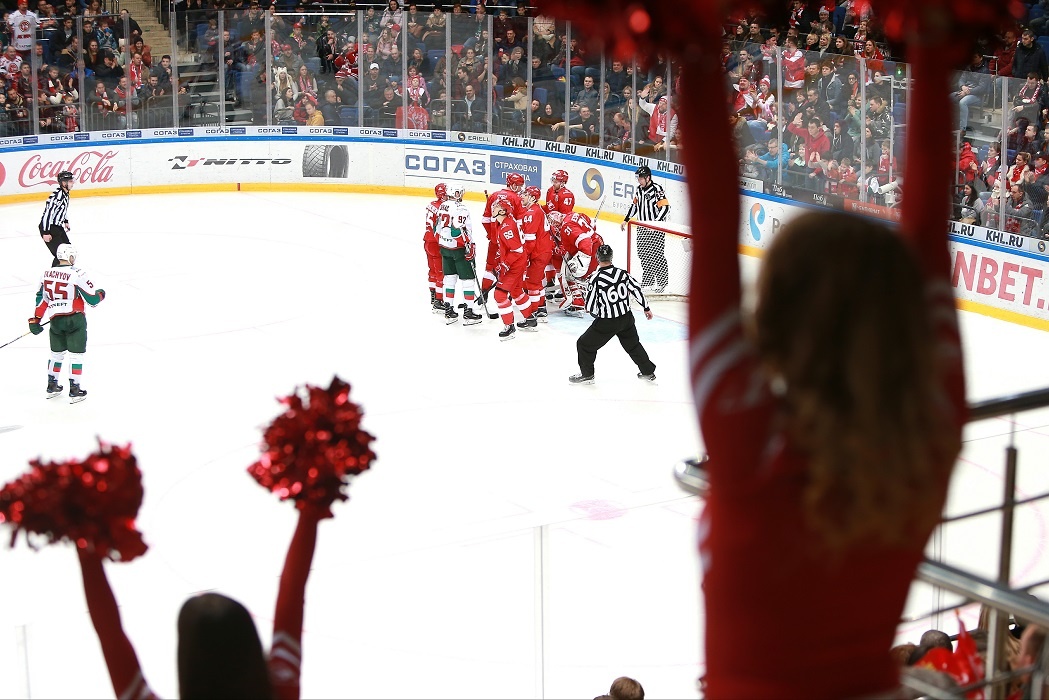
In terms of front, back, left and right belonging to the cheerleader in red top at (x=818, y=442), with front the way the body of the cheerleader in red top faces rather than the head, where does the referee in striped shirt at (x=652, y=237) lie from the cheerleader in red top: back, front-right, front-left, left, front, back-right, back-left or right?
front

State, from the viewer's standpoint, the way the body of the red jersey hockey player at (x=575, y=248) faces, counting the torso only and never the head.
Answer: to the viewer's left

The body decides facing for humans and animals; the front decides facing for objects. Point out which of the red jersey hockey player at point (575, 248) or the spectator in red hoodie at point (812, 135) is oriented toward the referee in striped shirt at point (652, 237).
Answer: the spectator in red hoodie

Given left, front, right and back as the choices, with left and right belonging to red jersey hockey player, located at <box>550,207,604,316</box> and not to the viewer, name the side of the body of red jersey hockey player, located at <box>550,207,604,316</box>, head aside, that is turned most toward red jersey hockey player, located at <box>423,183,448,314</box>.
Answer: front

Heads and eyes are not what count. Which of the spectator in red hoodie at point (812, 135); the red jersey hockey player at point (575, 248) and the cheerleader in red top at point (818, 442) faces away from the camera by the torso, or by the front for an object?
the cheerleader in red top at point (818, 442)

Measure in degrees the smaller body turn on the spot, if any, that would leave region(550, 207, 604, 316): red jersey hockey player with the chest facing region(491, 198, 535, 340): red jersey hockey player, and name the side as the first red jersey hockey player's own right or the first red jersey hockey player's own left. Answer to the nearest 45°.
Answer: approximately 45° to the first red jersey hockey player's own left

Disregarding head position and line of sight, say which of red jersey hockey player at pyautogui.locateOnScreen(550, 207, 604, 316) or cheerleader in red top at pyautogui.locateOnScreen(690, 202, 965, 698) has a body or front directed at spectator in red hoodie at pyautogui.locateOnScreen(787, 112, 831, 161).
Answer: cheerleader in red top at pyautogui.locateOnScreen(690, 202, 965, 698)

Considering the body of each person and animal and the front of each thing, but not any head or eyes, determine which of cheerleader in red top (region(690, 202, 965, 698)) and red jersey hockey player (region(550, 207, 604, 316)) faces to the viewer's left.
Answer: the red jersey hockey player

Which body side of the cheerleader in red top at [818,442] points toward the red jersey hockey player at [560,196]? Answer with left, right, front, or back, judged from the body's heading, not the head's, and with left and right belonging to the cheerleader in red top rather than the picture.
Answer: front

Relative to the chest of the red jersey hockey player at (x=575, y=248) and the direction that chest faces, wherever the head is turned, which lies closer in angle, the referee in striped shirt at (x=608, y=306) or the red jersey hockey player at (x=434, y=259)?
the red jersey hockey player

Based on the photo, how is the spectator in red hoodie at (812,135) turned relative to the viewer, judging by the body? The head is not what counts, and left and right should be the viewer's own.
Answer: facing the viewer and to the left of the viewer

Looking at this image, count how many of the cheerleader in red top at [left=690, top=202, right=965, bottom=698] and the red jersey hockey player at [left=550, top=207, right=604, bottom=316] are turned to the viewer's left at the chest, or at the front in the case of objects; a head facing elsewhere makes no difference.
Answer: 1

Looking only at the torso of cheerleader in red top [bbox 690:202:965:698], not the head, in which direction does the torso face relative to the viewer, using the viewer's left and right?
facing away from the viewer

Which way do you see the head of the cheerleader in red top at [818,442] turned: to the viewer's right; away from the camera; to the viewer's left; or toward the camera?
away from the camera
